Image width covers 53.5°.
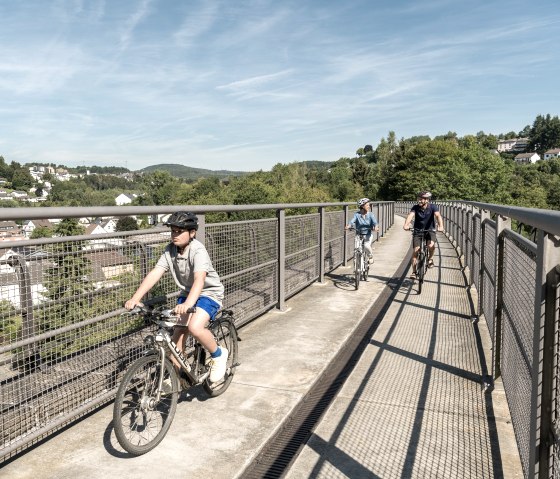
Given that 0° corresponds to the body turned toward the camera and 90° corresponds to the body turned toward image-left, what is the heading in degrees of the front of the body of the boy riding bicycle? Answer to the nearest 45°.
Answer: approximately 45°

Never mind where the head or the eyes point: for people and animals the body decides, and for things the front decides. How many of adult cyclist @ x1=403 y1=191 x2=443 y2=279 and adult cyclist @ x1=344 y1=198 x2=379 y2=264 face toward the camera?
2

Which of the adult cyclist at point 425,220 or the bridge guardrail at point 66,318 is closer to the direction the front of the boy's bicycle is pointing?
the bridge guardrail

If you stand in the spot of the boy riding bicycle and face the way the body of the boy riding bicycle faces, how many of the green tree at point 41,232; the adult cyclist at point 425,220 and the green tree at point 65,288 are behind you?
1

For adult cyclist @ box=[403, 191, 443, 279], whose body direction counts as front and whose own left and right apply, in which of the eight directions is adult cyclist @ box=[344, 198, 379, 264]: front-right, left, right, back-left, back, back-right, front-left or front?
right

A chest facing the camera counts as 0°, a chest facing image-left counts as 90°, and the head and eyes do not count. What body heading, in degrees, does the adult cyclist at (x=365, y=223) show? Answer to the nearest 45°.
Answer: approximately 0°

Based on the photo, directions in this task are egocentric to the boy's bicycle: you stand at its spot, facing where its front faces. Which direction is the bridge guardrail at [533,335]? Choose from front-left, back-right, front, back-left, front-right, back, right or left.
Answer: left

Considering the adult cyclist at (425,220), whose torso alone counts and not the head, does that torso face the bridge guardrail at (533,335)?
yes

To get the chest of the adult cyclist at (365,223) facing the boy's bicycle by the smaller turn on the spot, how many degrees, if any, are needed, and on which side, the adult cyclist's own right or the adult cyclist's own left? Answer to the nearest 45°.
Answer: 0° — they already face it
